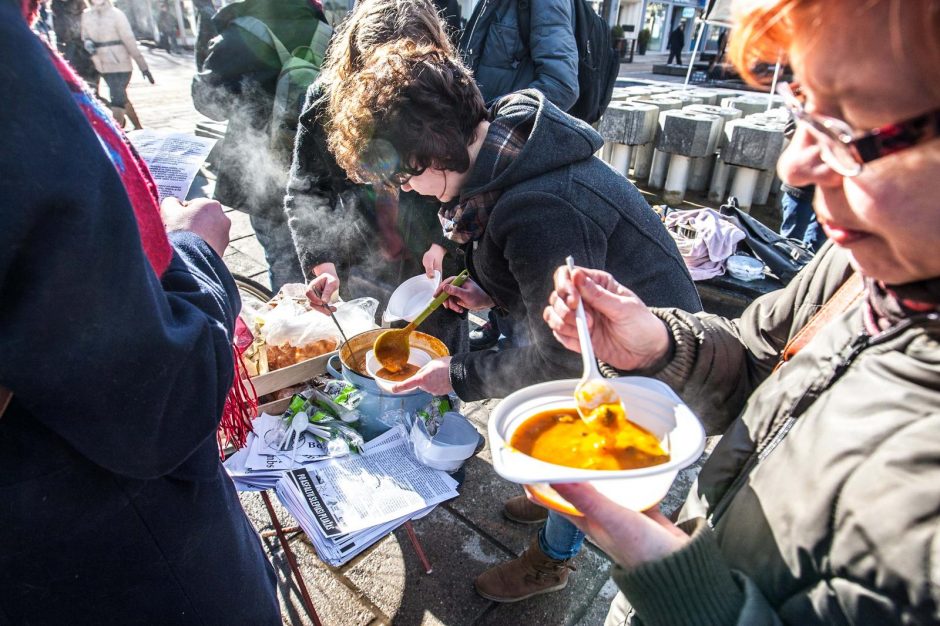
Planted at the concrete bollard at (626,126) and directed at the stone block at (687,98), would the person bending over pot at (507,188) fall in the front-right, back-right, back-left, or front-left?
back-right

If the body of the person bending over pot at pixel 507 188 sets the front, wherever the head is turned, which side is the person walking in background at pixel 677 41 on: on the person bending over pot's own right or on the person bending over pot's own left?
on the person bending over pot's own right

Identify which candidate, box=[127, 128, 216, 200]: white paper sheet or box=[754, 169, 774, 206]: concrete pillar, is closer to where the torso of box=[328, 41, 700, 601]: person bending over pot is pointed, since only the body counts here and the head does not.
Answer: the white paper sheet

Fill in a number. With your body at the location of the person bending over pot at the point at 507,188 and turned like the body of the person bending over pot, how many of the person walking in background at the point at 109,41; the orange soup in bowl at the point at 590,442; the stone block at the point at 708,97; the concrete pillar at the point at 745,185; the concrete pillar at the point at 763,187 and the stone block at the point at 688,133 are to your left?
1

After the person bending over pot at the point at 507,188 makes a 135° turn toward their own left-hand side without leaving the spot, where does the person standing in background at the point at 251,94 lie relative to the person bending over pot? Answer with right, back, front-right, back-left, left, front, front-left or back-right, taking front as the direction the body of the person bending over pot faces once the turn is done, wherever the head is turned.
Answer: back

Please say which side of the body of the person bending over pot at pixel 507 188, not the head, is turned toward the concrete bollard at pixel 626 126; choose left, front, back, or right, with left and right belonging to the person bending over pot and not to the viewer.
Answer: right

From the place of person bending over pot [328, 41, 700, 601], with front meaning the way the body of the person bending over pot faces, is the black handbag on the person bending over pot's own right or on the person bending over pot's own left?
on the person bending over pot's own right

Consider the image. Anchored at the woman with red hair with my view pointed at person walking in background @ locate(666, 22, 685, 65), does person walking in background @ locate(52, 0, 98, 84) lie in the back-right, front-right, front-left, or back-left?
front-left

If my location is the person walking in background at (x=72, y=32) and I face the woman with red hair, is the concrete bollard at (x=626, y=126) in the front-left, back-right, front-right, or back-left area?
front-left

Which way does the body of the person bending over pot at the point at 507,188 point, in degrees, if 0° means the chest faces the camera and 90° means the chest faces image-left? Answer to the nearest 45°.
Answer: approximately 90°

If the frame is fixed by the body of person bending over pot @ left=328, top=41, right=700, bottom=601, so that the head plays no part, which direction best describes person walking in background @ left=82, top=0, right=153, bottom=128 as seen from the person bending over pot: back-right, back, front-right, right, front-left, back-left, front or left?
front-right
